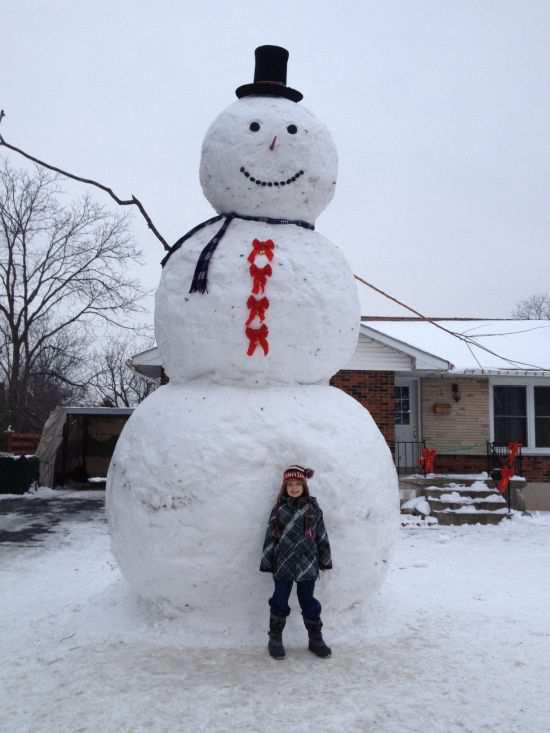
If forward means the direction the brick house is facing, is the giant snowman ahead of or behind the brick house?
ahead

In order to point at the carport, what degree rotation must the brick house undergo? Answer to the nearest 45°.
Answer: approximately 90° to its right

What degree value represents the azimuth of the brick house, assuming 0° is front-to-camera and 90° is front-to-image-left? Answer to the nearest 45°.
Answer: approximately 0°

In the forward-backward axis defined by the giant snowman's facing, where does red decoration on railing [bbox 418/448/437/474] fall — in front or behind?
behind

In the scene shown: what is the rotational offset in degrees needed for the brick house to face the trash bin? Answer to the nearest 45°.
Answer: approximately 90° to its right

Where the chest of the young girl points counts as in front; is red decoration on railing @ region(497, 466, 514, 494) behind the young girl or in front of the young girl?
behind

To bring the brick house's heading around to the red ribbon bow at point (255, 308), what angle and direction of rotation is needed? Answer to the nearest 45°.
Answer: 0° — it already faces it

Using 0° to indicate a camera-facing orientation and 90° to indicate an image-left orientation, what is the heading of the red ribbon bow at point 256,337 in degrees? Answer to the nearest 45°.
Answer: approximately 0°
